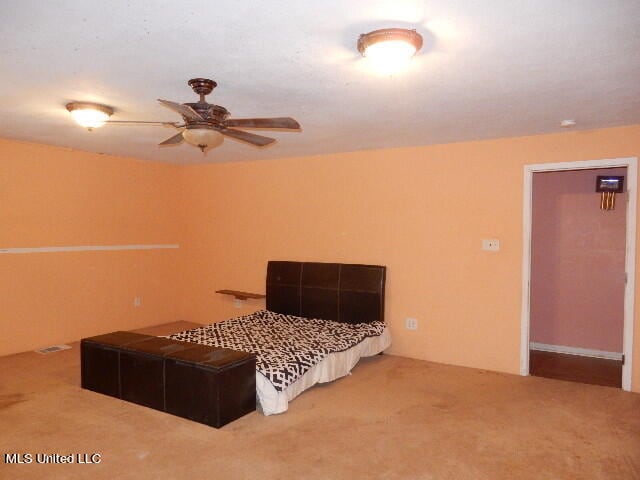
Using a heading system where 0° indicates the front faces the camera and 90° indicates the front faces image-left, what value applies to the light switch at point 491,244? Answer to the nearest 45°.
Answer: approximately 0°

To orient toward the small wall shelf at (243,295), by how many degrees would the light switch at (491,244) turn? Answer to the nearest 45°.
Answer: approximately 90° to its right

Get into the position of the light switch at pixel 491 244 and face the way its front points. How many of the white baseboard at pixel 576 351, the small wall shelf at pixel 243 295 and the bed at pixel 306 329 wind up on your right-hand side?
2

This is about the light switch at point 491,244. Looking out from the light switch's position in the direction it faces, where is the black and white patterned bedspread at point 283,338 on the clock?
The black and white patterned bedspread is roughly at 2 o'clock from the light switch.

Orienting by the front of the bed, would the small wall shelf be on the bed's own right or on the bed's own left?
on the bed's own right

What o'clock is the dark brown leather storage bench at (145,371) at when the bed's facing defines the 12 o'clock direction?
The dark brown leather storage bench is roughly at 12 o'clock from the bed.

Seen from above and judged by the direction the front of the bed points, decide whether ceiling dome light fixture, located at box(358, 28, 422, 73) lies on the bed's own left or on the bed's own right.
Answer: on the bed's own left

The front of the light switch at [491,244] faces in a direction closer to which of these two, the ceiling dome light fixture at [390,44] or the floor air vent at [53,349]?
the ceiling dome light fixture
